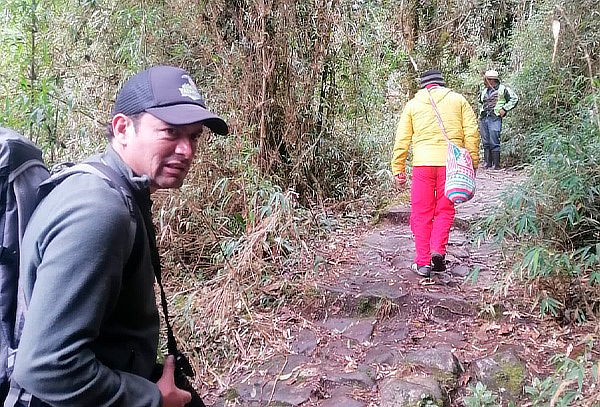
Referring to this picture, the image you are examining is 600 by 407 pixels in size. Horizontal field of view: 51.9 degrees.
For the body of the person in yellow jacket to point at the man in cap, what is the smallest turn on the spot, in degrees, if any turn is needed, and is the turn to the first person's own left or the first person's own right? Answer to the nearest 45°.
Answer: approximately 180°

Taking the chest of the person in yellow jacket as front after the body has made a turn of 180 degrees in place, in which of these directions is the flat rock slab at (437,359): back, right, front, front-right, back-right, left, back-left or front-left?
front

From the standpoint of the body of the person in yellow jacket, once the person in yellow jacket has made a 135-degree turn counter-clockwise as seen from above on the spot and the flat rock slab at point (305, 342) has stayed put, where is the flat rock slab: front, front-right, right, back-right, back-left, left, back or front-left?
front

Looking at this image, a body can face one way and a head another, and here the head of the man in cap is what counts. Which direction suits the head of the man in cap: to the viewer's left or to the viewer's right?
to the viewer's right

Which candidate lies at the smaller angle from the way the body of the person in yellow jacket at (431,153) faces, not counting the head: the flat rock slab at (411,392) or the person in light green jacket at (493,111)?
the person in light green jacket

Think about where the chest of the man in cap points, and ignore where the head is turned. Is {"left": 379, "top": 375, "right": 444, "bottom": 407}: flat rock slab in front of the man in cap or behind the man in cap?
in front

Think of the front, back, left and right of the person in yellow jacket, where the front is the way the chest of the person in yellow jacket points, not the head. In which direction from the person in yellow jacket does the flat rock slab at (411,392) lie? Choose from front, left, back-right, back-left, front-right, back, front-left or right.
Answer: back

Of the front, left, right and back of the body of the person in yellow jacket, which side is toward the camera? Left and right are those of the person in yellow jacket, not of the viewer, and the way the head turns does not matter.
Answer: back

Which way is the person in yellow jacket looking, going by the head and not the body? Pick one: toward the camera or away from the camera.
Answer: away from the camera

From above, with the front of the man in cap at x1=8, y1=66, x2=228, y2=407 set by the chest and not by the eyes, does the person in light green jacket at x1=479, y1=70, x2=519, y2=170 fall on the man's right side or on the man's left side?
on the man's left side

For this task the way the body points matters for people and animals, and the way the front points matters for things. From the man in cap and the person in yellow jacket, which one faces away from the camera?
the person in yellow jacket

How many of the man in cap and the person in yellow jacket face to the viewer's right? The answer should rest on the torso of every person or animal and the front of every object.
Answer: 1

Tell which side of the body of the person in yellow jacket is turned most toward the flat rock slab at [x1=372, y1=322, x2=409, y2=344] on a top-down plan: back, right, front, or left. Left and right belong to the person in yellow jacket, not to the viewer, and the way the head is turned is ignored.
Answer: back

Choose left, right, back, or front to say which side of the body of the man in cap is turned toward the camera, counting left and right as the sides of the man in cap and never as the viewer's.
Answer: right

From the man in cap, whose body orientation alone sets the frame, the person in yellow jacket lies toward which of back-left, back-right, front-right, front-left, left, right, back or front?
front-left

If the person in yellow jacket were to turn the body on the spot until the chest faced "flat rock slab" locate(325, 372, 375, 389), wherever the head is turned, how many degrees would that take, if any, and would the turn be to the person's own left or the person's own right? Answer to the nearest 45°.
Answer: approximately 180°
